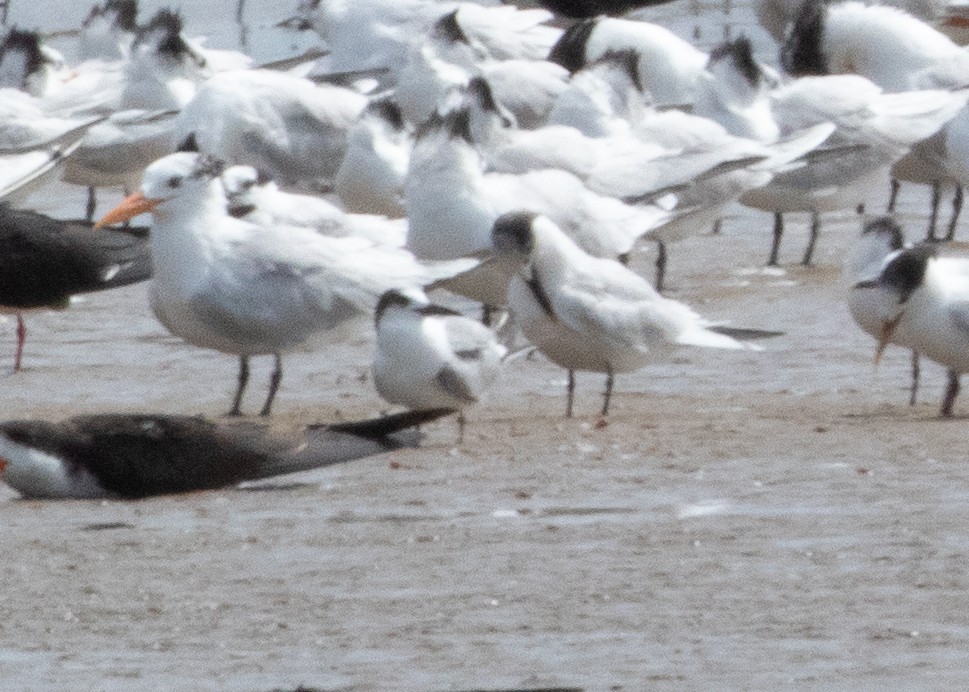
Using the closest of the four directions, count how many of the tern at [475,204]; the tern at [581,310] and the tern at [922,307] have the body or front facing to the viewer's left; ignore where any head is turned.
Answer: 3

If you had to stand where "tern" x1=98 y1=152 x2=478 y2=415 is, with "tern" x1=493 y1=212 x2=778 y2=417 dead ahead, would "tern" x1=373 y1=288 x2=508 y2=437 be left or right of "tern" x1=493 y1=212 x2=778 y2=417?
right

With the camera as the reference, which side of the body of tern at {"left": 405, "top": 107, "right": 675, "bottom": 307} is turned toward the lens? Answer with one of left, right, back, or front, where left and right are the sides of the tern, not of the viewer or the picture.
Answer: left

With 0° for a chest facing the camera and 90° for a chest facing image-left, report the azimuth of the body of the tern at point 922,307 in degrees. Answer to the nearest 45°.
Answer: approximately 90°

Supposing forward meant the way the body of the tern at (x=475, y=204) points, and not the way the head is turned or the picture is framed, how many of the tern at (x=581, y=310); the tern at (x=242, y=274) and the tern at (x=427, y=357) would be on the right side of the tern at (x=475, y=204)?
0

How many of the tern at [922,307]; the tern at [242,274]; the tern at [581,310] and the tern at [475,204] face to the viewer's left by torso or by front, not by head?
4

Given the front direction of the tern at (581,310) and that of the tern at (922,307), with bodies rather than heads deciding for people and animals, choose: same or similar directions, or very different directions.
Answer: same or similar directions

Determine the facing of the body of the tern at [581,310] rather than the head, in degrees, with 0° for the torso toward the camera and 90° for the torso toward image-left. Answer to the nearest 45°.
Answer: approximately 90°

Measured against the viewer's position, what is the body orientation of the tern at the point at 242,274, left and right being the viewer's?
facing to the left of the viewer

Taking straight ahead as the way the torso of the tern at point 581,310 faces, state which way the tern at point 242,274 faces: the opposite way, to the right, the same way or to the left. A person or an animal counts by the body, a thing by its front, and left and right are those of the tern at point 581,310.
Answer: the same way

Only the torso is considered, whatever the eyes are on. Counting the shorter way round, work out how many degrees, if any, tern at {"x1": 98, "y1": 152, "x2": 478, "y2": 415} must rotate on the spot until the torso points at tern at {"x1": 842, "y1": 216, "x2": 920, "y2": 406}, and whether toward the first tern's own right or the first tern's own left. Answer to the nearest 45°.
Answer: approximately 180°

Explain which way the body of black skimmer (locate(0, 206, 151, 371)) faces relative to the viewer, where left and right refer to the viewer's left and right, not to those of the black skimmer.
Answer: facing to the left of the viewer

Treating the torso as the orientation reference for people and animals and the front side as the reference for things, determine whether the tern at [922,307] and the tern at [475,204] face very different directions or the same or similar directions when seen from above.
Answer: same or similar directions
